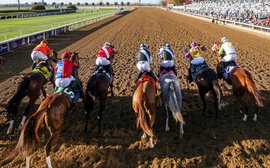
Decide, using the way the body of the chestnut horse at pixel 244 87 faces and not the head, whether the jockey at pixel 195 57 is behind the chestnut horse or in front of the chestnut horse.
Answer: in front

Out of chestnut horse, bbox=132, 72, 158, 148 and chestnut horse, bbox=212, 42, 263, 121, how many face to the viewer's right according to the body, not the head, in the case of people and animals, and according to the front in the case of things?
0

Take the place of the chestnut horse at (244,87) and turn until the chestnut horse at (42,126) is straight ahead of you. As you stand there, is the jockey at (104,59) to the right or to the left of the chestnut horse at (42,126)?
right
